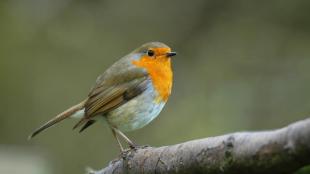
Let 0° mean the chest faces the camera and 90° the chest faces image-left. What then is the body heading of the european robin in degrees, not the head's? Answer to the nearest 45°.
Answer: approximately 270°
